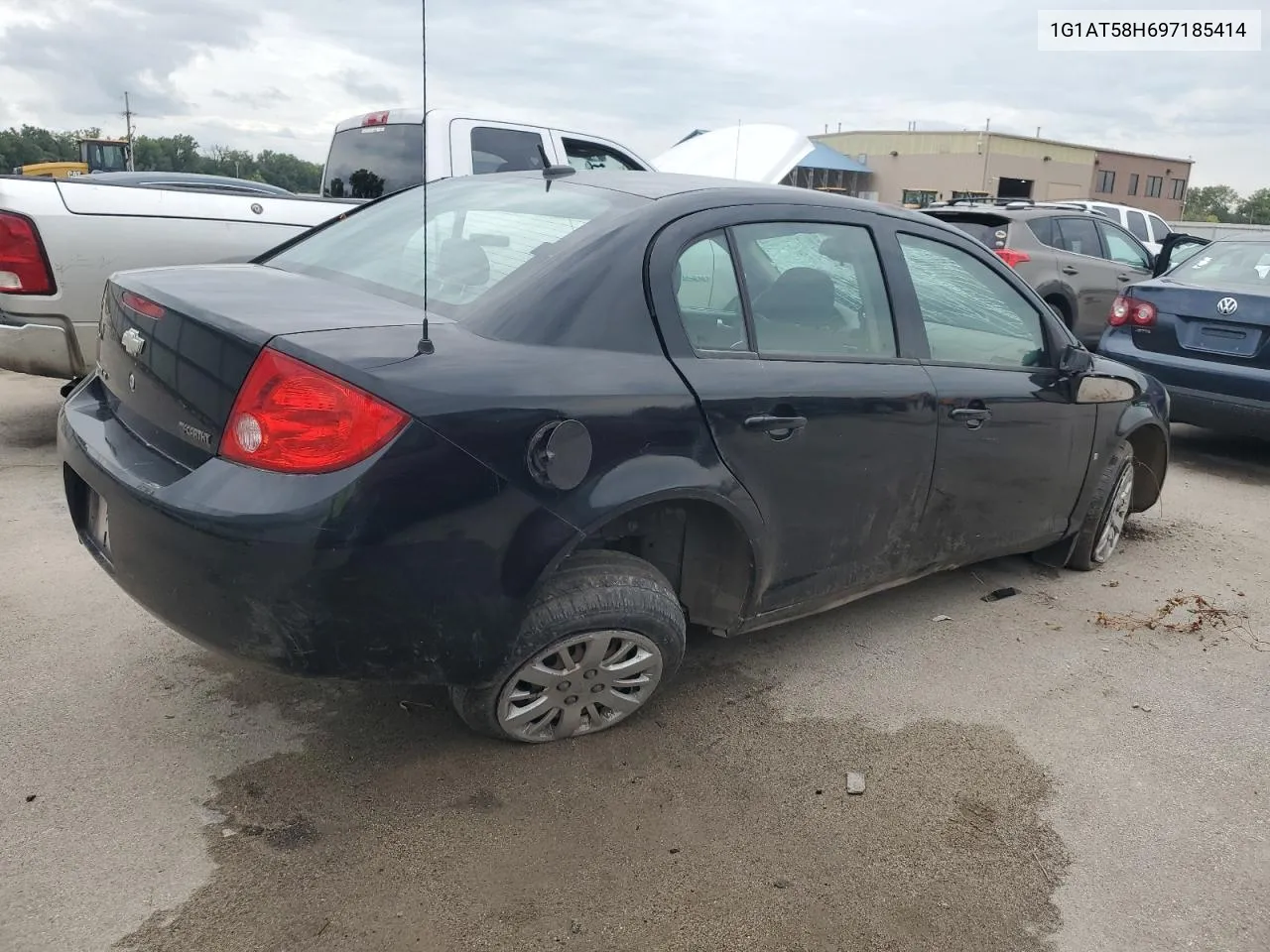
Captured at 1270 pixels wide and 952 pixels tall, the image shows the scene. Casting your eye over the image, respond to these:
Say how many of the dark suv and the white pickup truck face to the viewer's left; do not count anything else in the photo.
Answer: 0

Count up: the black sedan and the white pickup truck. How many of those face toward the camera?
0

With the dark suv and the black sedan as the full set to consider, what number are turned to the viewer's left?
0

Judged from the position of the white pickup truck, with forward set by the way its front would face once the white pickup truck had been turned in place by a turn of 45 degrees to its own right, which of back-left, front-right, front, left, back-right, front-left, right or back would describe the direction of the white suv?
front-left

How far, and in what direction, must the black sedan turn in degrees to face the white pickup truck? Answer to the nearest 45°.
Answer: approximately 90° to its left

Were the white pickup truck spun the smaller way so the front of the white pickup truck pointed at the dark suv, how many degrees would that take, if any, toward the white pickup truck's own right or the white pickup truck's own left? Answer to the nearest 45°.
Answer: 0° — it already faces it

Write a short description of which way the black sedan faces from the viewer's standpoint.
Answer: facing away from the viewer and to the right of the viewer

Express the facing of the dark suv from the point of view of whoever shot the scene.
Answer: facing away from the viewer and to the right of the viewer

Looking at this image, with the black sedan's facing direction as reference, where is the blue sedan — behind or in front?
in front

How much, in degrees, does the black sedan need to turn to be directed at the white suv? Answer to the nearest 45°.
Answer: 0° — it already faces it

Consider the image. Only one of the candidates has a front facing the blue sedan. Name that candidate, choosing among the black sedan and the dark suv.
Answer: the black sedan

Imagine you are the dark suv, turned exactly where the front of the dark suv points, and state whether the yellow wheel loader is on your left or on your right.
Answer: on your left

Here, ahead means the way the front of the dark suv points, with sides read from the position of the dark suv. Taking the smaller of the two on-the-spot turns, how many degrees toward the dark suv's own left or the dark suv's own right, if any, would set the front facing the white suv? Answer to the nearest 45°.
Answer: approximately 45° to the dark suv's own left

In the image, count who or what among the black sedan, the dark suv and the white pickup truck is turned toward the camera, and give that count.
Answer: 0

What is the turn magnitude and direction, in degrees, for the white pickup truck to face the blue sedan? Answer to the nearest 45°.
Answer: approximately 45° to its right

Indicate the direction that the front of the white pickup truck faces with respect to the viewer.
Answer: facing away from the viewer and to the right of the viewer

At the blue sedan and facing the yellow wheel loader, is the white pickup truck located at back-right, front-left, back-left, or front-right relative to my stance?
front-left

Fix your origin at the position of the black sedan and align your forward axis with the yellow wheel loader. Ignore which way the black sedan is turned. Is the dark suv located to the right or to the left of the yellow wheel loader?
right
